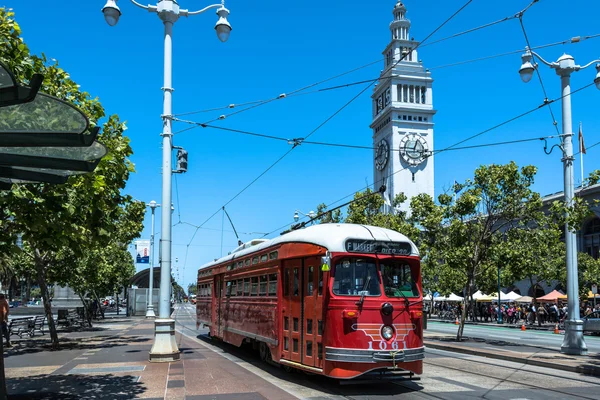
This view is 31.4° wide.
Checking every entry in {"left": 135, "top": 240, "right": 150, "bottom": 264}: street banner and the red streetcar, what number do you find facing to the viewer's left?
0

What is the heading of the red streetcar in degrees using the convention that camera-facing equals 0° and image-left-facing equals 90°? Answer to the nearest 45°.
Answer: approximately 315°

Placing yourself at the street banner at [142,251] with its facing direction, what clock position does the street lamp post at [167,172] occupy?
The street lamp post is roughly at 12 o'clock from the street banner.

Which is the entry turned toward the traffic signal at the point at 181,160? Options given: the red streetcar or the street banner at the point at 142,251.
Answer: the street banner

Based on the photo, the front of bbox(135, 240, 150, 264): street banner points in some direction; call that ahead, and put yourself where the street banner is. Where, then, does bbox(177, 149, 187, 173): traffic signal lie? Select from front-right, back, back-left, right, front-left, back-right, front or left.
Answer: front

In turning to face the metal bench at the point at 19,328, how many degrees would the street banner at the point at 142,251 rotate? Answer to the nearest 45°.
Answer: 0° — it already faces it

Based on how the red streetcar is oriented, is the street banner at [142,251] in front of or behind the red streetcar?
behind

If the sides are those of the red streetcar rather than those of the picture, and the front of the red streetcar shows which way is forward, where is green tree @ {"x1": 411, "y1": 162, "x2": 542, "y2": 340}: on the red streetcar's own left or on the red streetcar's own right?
on the red streetcar's own left

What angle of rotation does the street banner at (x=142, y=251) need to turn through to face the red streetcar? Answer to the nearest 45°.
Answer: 0° — it already faces it

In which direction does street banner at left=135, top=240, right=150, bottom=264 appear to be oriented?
toward the camera

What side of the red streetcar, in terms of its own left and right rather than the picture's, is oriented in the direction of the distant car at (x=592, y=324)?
left
